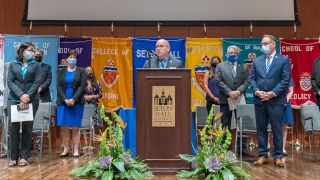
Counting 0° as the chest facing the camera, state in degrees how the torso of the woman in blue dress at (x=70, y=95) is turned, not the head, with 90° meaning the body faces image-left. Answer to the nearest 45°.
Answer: approximately 0°

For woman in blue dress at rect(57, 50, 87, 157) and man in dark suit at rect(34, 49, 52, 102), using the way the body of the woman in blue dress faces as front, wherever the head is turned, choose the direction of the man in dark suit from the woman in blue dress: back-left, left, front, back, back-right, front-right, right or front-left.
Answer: back-right

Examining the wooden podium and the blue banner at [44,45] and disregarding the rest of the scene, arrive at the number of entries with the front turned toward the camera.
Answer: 2

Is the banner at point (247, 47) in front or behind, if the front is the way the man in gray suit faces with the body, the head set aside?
behind
